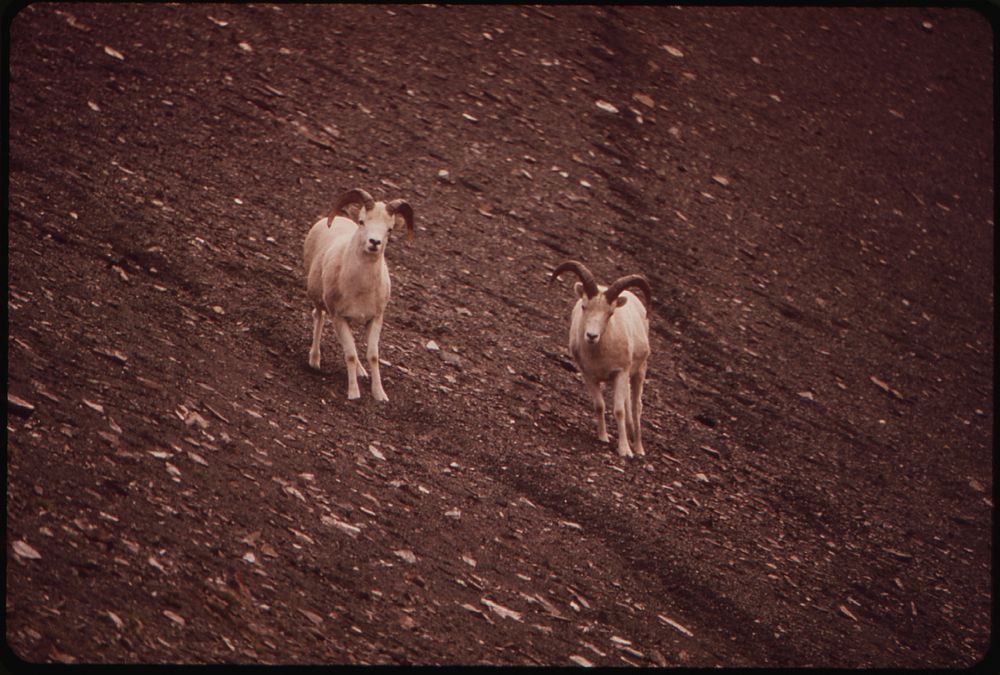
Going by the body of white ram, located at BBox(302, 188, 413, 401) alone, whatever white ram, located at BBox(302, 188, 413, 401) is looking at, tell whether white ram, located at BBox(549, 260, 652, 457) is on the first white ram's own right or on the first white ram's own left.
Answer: on the first white ram's own left

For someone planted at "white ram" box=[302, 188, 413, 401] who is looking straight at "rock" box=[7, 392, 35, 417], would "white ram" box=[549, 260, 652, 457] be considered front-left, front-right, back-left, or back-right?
back-left

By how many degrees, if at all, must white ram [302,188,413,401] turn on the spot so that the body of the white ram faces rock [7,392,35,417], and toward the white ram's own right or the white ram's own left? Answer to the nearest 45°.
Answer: approximately 90° to the white ram's own right

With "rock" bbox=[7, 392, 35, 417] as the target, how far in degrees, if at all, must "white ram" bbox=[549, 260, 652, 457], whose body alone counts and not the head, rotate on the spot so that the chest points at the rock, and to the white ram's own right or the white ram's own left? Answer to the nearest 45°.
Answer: approximately 45° to the white ram's own right

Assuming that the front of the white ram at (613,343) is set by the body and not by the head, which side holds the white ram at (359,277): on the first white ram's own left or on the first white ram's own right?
on the first white ram's own right

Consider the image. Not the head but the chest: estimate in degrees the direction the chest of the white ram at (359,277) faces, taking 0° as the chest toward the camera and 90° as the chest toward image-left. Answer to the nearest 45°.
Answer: approximately 315°

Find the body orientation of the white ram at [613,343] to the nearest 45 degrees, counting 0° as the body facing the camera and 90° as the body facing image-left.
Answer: approximately 0°
